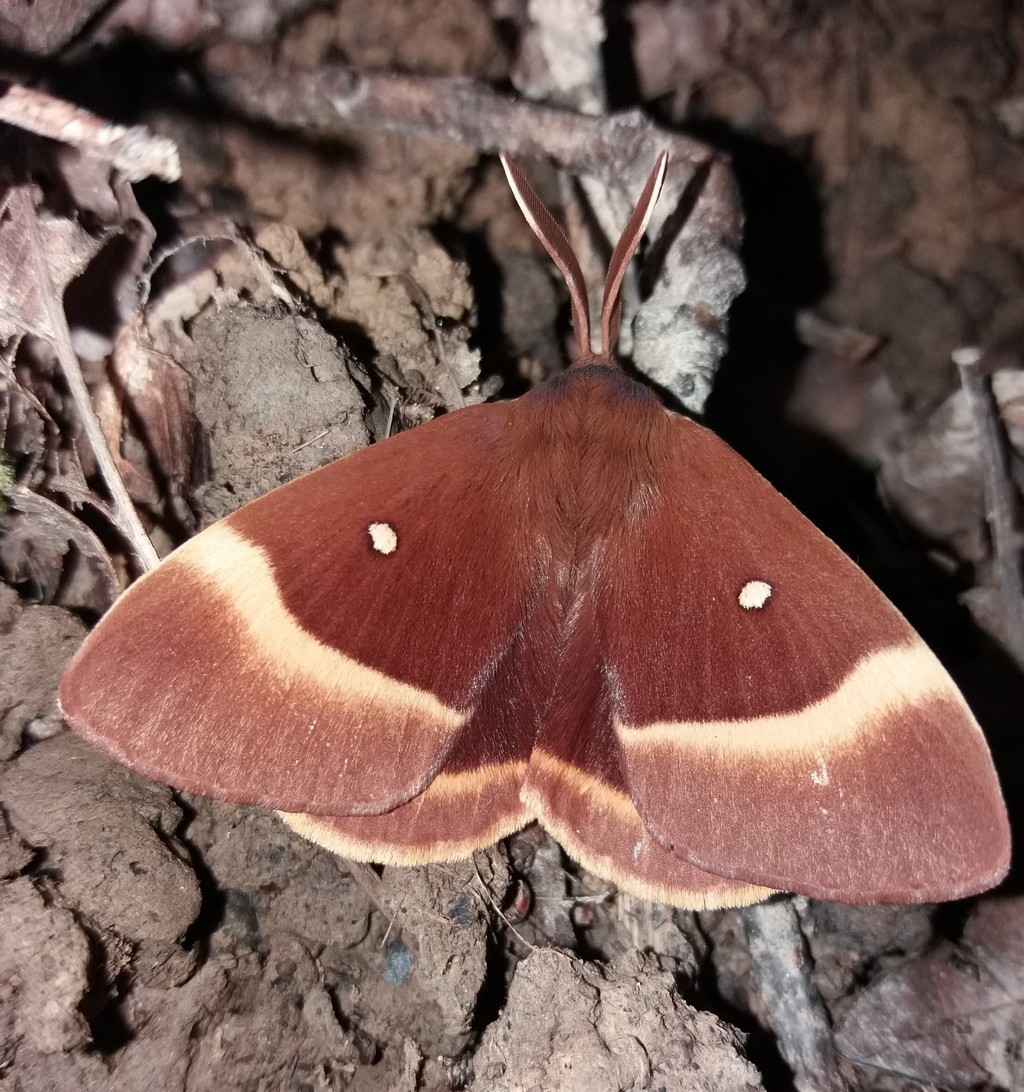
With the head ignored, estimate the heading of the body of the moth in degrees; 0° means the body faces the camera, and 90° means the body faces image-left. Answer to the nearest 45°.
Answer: approximately 180°

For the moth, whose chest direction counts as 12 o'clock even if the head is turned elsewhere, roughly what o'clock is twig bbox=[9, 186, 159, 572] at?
The twig is roughly at 10 o'clock from the moth.

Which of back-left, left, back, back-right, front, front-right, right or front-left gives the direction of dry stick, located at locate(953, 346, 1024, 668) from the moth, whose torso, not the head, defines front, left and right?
front-right

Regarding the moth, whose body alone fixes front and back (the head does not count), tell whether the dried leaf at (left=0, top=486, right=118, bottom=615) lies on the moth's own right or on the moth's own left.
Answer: on the moth's own left

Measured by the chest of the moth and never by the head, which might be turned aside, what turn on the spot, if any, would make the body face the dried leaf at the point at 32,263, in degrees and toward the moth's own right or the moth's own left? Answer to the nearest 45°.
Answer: approximately 45° to the moth's own left
